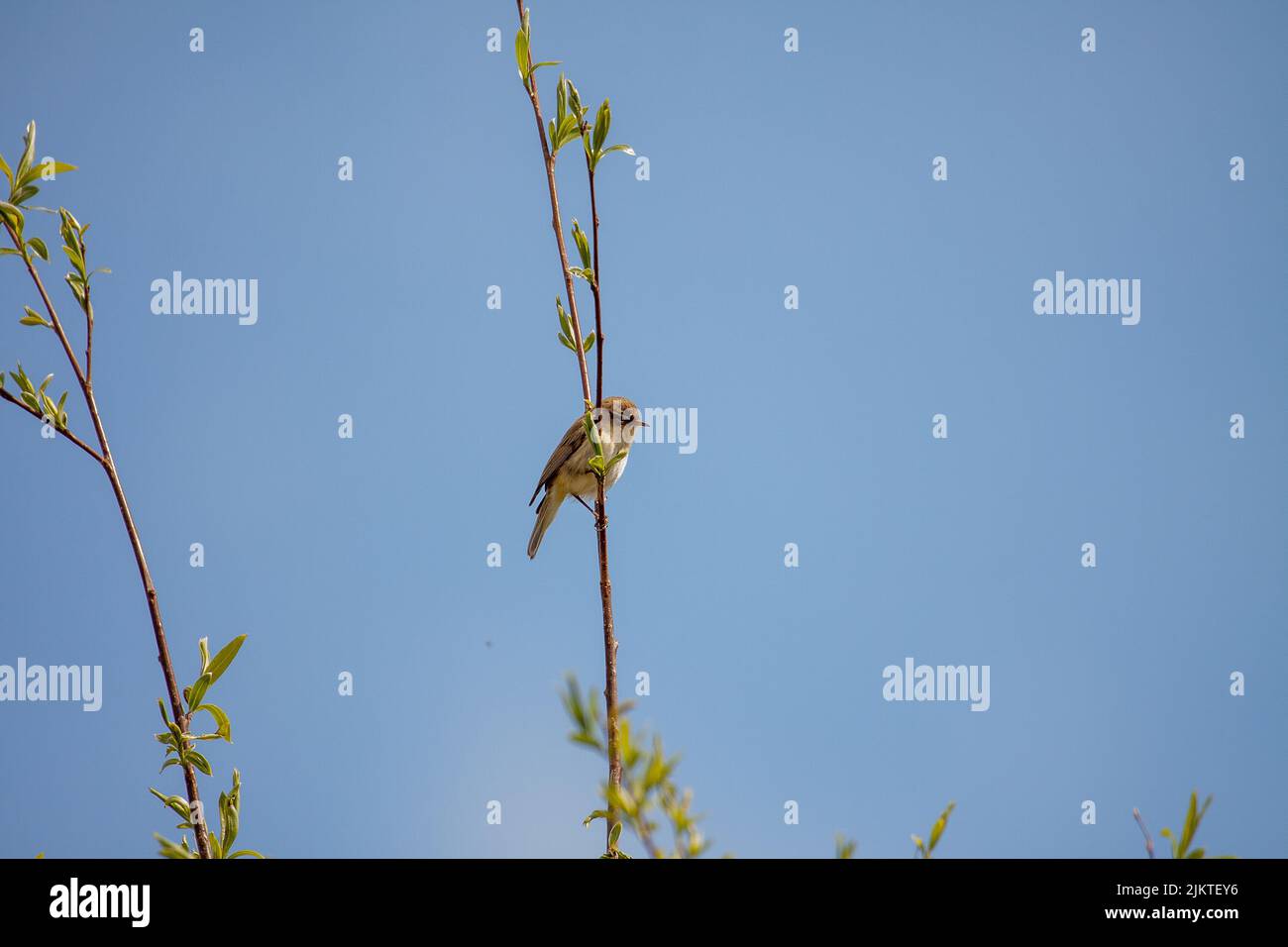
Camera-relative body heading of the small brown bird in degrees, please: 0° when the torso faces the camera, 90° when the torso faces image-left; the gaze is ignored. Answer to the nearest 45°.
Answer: approximately 270°

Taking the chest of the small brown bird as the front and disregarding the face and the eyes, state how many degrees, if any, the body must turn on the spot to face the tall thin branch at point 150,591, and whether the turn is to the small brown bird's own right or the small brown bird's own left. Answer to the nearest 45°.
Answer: approximately 90° to the small brown bird's own right
